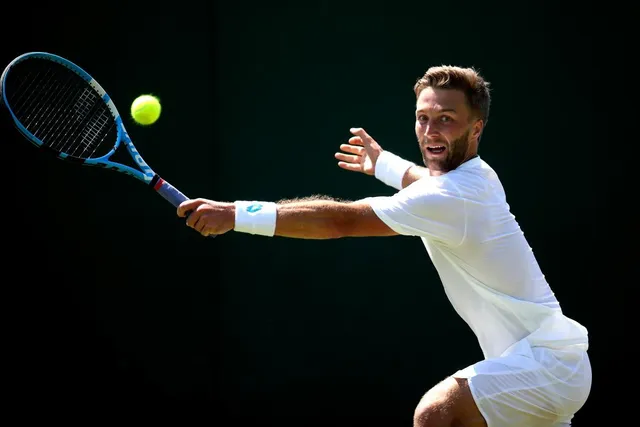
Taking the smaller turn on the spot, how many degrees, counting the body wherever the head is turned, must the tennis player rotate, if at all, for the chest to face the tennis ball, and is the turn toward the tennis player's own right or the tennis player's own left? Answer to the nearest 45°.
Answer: approximately 45° to the tennis player's own right

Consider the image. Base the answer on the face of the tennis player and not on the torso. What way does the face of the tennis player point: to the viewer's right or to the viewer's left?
to the viewer's left

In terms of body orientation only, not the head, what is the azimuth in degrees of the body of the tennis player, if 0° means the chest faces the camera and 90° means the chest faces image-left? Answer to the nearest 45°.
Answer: approximately 90°
